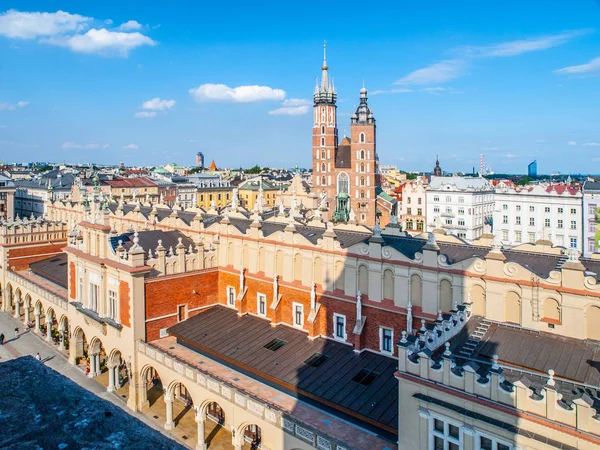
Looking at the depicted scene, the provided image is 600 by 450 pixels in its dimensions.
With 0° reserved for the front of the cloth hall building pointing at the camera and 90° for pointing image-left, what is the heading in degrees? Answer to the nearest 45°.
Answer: approximately 45°
